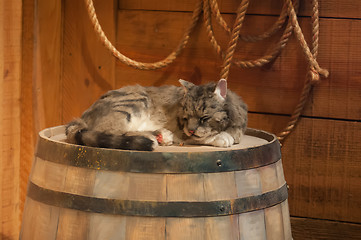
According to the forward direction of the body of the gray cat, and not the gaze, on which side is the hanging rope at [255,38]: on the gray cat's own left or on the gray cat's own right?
on the gray cat's own left

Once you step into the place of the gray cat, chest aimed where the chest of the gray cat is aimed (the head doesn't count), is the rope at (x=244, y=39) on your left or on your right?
on your left

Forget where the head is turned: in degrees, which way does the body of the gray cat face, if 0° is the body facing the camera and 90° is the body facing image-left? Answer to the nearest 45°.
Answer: approximately 270°
